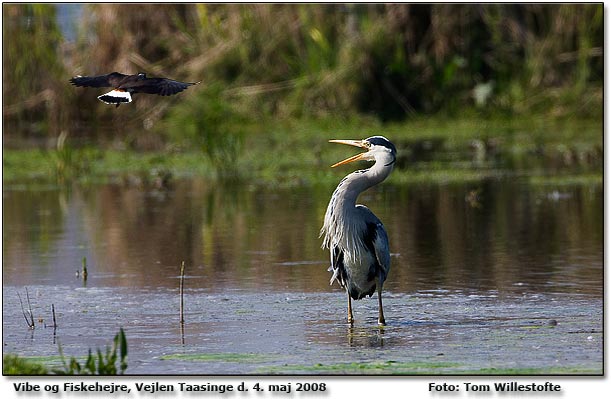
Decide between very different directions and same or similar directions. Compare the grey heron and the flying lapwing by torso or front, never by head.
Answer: very different directions

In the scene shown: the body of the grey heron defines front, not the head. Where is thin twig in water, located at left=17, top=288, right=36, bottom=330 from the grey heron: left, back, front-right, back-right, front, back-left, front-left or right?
front-right

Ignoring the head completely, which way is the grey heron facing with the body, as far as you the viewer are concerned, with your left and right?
facing the viewer and to the left of the viewer

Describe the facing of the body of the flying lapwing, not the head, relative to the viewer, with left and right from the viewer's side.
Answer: facing away from the viewer and to the right of the viewer
